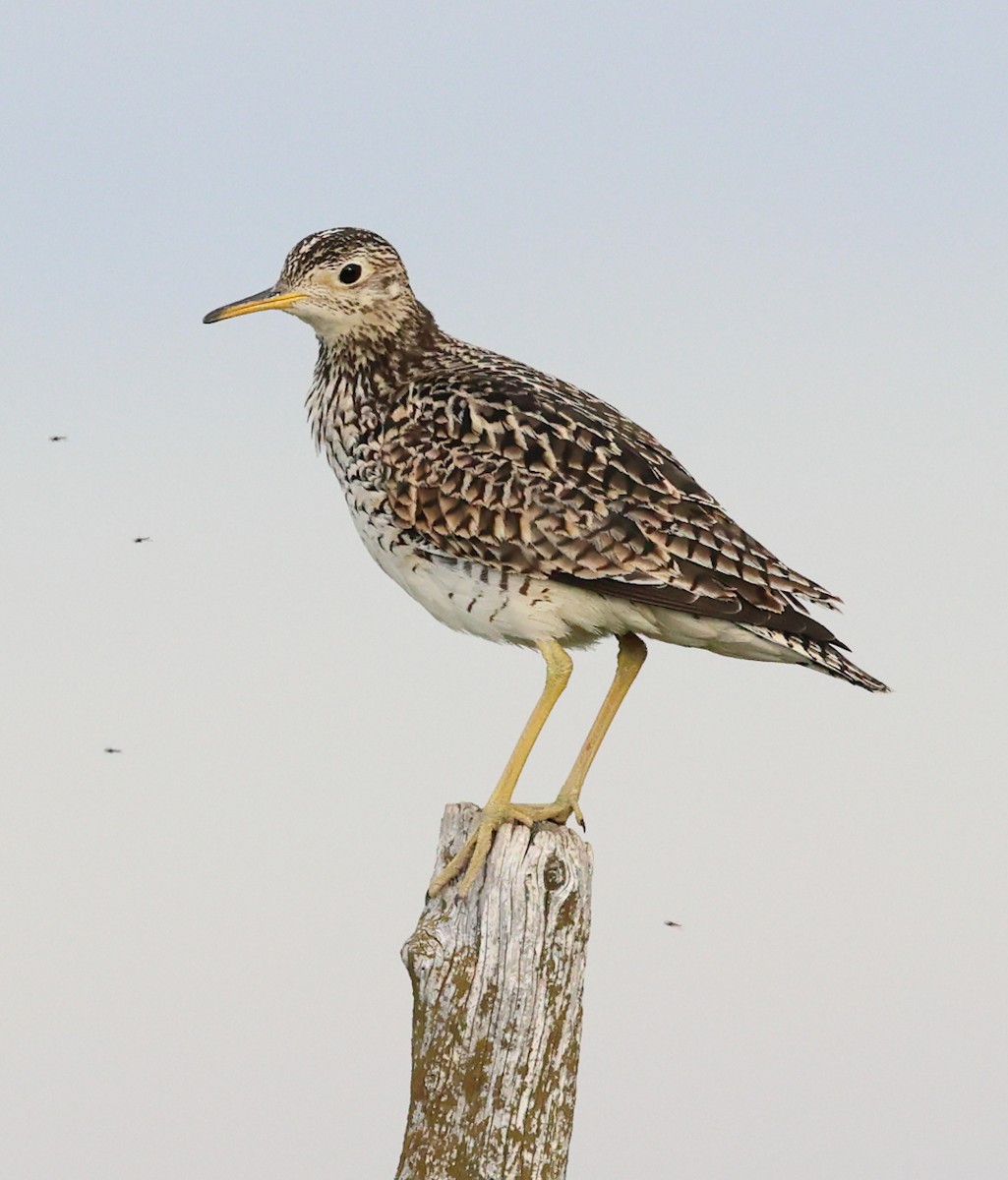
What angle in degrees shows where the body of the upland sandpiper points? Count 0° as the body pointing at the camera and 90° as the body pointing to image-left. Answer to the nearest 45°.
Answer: approximately 90°
